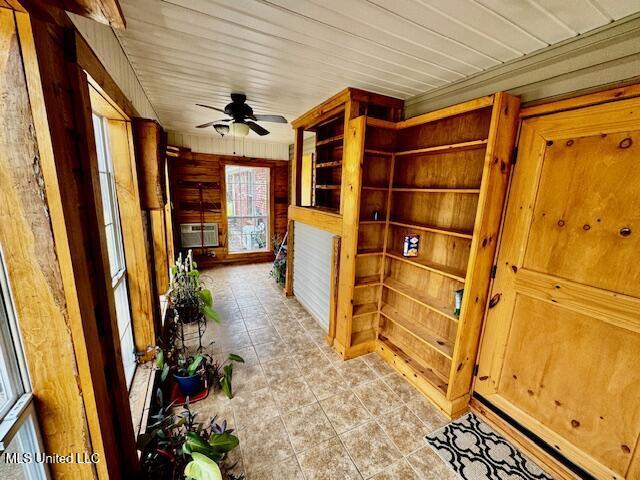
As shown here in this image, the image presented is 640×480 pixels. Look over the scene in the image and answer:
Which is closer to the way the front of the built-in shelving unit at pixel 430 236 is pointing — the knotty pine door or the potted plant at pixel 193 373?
the potted plant

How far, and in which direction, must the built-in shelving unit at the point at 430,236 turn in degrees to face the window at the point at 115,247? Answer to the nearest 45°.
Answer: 0° — it already faces it

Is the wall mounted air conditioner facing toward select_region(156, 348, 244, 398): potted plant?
yes

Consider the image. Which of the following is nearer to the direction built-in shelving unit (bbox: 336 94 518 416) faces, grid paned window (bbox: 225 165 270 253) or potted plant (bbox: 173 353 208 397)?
the potted plant

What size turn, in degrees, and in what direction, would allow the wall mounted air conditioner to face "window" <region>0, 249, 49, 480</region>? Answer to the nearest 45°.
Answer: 0° — it already faces it

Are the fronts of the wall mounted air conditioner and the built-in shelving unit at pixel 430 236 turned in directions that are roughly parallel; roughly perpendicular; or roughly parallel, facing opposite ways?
roughly perpendicular

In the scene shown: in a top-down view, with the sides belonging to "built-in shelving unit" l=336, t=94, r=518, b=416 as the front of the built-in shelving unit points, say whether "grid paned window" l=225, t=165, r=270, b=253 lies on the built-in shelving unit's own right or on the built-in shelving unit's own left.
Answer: on the built-in shelving unit's own right

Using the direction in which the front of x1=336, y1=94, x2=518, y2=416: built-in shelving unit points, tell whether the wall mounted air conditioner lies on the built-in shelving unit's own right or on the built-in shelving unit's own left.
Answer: on the built-in shelving unit's own right

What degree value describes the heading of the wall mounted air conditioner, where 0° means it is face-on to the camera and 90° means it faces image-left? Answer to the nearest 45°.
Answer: approximately 0°

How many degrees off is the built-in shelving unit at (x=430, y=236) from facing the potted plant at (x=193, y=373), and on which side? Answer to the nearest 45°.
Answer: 0° — it already faces it

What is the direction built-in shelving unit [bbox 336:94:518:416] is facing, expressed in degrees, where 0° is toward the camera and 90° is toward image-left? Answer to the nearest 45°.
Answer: approximately 45°
